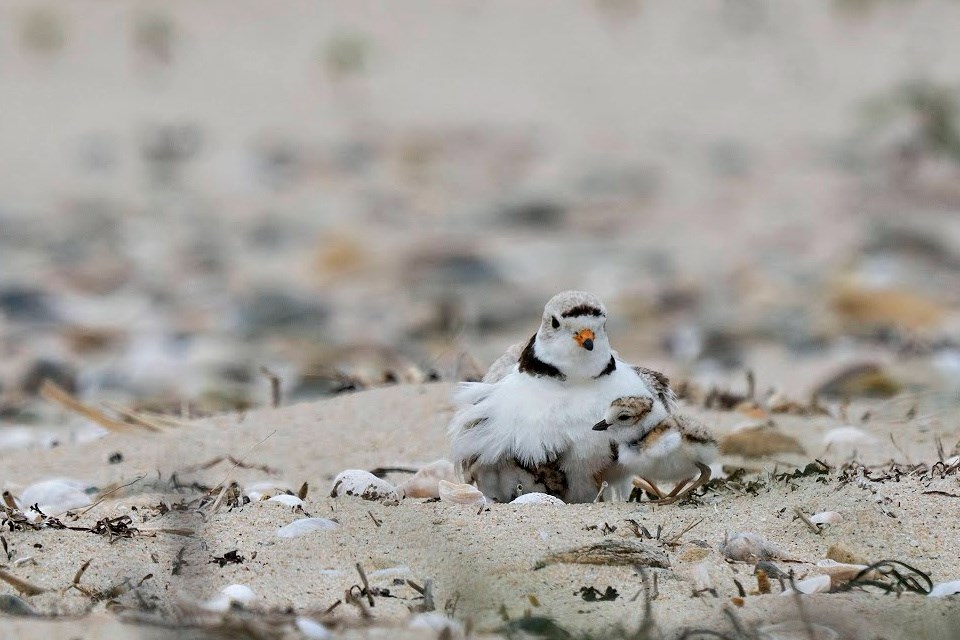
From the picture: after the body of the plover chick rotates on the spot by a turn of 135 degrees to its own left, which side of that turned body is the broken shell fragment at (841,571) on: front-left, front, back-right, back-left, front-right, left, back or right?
front

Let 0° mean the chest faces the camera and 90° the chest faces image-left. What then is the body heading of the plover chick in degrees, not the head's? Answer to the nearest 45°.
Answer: approximately 90°

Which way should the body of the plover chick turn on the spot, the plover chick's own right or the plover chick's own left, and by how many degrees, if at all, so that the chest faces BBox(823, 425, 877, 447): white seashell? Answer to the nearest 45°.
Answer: approximately 135° to the plover chick's own right

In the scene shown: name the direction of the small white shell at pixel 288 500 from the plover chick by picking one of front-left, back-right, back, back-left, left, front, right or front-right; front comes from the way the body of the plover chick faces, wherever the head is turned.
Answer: front

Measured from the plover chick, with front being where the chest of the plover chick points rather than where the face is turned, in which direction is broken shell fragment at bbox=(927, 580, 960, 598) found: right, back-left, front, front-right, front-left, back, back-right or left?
back-left

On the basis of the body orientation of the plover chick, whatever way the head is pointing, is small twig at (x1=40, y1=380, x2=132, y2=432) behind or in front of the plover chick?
in front

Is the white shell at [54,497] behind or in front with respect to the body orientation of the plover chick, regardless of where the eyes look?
in front

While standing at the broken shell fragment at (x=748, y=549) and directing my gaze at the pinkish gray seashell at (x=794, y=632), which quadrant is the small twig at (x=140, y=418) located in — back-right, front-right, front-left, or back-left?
back-right

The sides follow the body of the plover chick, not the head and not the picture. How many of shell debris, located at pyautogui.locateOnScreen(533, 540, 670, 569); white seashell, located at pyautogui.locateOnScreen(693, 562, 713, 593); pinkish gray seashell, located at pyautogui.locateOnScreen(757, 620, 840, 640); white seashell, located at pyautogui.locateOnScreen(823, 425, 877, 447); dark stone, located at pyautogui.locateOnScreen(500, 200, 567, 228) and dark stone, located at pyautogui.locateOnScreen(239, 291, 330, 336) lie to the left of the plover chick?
3

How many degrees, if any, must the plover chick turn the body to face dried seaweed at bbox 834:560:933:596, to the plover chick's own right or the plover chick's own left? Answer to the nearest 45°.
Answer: approximately 135° to the plover chick's own left
